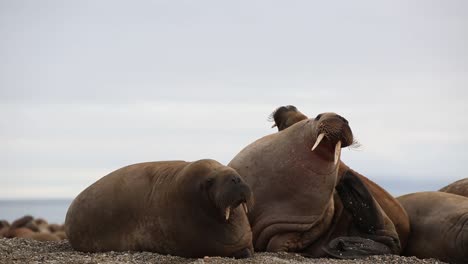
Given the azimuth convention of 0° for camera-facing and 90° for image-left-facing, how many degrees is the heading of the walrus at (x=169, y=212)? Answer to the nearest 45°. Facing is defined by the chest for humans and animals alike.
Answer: approximately 315°

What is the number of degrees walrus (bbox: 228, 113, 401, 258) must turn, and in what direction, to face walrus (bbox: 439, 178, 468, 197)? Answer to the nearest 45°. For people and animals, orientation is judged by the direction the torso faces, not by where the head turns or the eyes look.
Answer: approximately 90° to its left

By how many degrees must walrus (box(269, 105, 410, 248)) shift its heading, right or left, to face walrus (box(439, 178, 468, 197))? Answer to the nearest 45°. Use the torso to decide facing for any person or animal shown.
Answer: approximately 135° to its right

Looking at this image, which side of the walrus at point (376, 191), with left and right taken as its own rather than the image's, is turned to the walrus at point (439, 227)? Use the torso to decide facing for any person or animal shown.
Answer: back

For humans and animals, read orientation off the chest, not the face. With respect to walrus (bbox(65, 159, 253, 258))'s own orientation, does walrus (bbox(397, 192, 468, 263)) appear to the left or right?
on its left

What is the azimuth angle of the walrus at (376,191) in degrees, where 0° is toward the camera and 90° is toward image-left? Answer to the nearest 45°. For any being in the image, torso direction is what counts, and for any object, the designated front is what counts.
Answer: approximately 90°
